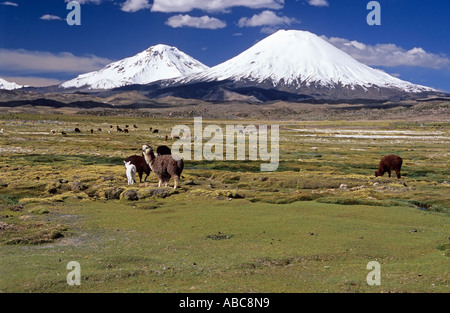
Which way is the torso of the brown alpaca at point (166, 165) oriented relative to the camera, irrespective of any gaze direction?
to the viewer's left

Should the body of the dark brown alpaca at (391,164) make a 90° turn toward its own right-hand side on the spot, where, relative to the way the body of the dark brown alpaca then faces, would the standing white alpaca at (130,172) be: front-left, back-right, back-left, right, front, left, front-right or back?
back-left

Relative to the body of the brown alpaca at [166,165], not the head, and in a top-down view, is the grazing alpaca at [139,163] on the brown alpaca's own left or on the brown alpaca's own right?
on the brown alpaca's own right

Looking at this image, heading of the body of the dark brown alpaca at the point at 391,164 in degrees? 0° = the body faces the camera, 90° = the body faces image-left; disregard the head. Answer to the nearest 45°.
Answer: approximately 90°

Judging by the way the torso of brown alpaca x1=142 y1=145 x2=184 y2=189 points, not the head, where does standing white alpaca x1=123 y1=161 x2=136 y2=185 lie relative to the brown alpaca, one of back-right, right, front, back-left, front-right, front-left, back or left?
front-right

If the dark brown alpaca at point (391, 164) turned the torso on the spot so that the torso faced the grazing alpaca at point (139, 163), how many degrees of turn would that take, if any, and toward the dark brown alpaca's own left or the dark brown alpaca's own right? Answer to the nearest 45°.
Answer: approximately 45° to the dark brown alpaca's own left

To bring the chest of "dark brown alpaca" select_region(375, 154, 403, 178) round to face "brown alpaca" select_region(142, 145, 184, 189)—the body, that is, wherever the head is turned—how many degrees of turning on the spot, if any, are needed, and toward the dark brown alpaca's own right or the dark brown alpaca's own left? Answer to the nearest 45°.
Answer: approximately 45° to the dark brown alpaca's own left
